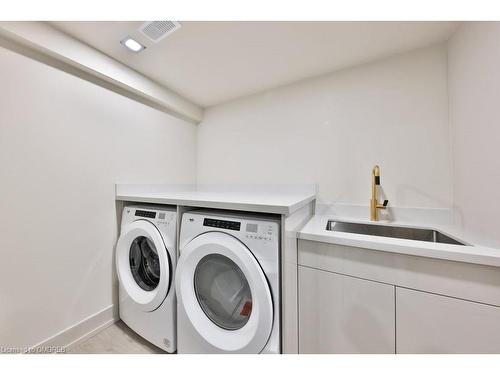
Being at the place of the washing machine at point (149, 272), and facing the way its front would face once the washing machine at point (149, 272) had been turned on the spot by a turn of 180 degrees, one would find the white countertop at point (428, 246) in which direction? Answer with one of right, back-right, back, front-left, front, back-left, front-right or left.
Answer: right

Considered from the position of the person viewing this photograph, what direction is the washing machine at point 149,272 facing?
facing the viewer and to the left of the viewer

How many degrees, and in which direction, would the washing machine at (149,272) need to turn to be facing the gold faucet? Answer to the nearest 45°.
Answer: approximately 90° to its left

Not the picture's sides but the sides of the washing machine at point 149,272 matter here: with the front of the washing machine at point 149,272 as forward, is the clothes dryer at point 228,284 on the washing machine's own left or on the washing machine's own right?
on the washing machine's own left

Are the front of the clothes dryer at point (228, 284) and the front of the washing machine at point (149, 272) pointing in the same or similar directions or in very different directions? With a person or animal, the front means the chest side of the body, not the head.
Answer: same or similar directions

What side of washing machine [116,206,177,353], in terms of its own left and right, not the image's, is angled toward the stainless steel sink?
left

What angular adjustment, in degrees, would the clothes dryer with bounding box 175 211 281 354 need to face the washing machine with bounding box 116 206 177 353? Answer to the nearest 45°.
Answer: approximately 90° to its right

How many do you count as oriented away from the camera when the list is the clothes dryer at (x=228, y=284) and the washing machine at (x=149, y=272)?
0
